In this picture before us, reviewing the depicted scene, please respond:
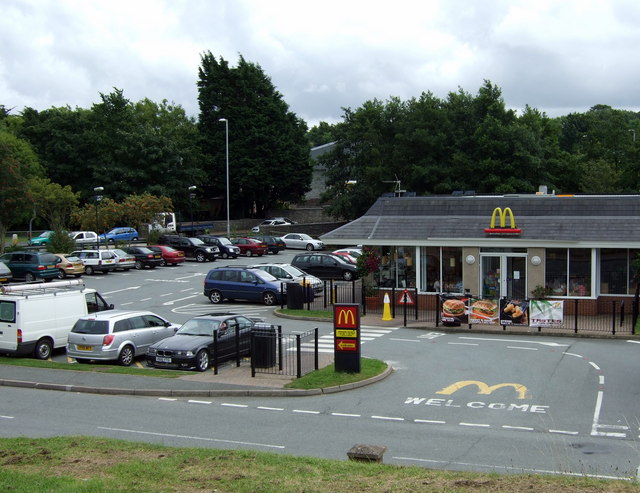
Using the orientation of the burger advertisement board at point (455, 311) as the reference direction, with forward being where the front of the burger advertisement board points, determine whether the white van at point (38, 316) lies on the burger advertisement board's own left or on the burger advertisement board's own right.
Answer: on the burger advertisement board's own right

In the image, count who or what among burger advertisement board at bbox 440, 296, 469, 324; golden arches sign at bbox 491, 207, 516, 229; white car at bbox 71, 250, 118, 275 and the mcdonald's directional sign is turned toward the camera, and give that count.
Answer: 3

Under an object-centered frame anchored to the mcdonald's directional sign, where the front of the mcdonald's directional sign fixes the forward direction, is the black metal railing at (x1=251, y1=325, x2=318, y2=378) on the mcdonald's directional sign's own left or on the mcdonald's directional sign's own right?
on the mcdonald's directional sign's own right

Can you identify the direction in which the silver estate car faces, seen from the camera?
facing away from the viewer and to the right of the viewer

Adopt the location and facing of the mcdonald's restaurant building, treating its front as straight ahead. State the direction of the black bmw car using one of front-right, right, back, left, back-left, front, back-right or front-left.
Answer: front-right

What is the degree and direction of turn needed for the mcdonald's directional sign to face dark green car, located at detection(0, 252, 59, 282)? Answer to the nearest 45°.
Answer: approximately 135° to its right

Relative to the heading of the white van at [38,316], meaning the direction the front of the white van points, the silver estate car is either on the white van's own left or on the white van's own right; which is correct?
on the white van's own right

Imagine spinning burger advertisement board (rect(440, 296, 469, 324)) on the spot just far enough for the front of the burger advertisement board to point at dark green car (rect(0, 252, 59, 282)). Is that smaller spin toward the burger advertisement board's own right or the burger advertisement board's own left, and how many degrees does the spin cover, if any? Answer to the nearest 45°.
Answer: approximately 135° to the burger advertisement board's own right

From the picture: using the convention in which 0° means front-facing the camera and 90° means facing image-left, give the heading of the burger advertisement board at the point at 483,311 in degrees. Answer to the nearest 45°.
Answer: approximately 0°
